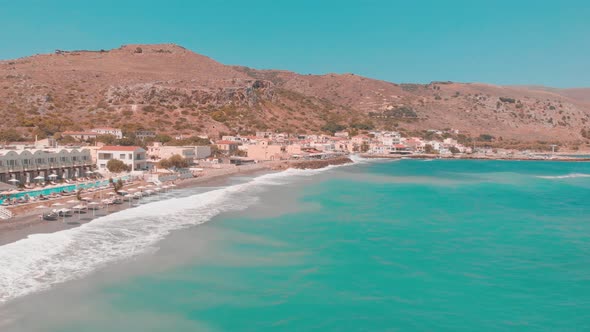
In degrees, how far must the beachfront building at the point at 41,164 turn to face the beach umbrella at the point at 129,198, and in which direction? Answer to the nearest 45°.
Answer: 0° — it already faces it

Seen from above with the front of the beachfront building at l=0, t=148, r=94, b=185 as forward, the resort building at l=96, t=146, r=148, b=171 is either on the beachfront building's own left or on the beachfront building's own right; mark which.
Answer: on the beachfront building's own left

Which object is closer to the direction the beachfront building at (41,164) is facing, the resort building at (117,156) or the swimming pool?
the swimming pool

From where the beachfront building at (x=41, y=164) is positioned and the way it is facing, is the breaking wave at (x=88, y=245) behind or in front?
in front

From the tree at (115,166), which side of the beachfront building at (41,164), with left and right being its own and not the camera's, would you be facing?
left

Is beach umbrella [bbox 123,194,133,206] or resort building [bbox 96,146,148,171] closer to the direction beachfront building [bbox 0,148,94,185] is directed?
the beach umbrella

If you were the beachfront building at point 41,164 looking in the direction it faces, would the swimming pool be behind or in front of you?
in front

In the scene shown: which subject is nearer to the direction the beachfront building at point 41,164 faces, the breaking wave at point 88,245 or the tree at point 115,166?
the breaking wave

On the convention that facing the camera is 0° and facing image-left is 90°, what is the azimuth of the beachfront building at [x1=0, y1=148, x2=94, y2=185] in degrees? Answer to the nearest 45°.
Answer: approximately 315°

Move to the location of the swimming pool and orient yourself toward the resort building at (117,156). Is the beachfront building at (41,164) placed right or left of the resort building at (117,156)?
left
